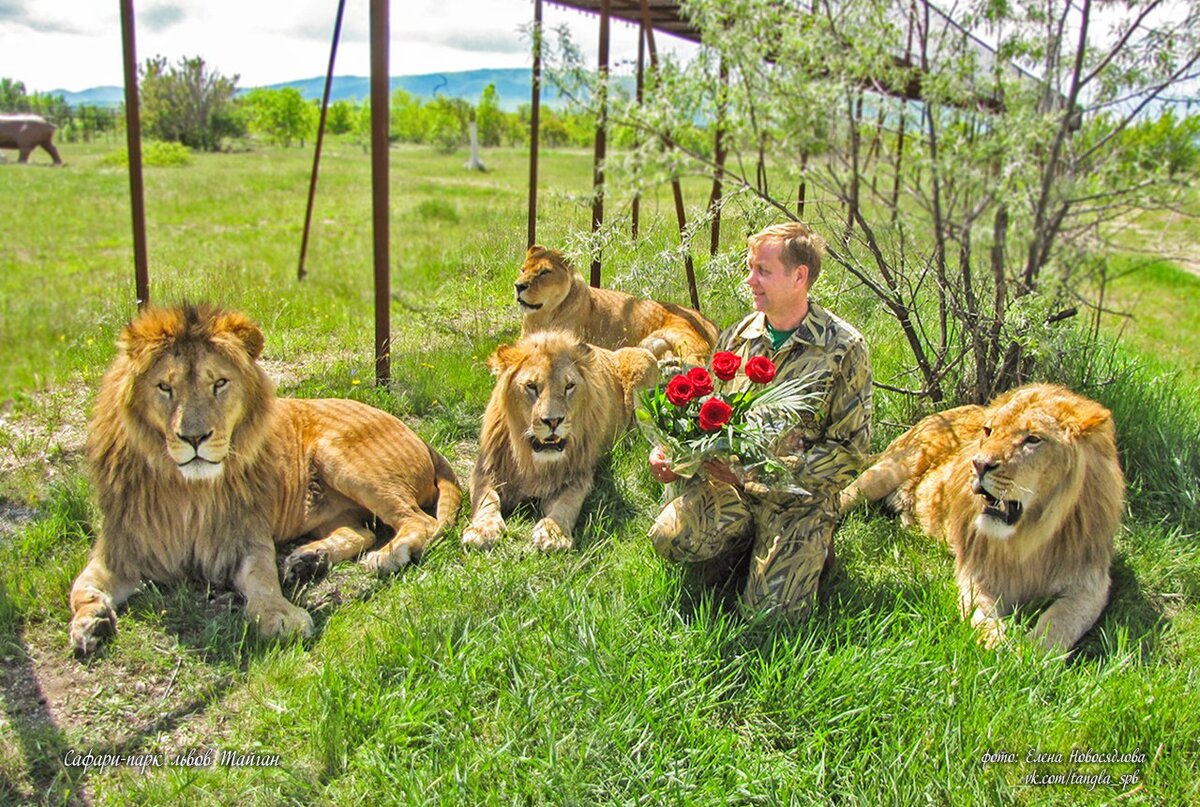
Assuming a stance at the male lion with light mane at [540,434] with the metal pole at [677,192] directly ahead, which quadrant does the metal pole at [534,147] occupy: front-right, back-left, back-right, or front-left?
front-left

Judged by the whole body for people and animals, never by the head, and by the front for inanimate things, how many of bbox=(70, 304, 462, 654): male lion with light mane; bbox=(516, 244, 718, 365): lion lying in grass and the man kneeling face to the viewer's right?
0

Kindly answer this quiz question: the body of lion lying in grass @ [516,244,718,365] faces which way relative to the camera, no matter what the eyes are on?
to the viewer's left

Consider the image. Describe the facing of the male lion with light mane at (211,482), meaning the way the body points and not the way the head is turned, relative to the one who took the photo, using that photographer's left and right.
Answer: facing the viewer and to the left of the viewer

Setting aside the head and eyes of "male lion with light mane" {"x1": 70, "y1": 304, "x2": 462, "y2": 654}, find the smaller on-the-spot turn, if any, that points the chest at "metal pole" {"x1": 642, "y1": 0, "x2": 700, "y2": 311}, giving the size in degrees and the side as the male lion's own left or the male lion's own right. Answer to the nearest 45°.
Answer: approximately 180°

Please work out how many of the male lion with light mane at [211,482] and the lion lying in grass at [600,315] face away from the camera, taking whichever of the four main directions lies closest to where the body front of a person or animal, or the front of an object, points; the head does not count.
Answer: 0

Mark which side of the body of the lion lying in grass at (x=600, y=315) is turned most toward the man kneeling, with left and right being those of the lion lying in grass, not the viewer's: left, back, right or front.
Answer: left

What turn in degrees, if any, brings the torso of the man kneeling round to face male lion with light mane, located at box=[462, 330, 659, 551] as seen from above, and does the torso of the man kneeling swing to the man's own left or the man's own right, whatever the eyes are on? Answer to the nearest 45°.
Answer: approximately 90° to the man's own right

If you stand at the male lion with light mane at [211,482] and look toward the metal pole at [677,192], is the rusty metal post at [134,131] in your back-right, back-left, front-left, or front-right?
front-left
